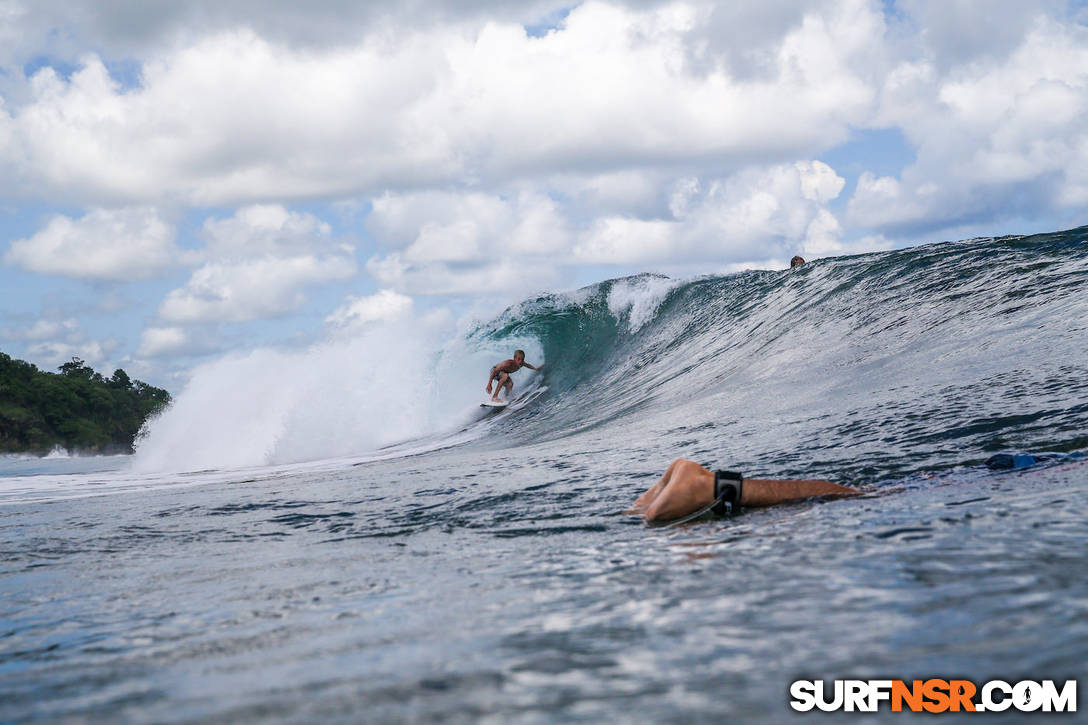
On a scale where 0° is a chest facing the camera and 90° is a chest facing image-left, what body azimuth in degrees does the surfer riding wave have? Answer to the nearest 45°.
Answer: approximately 315°
